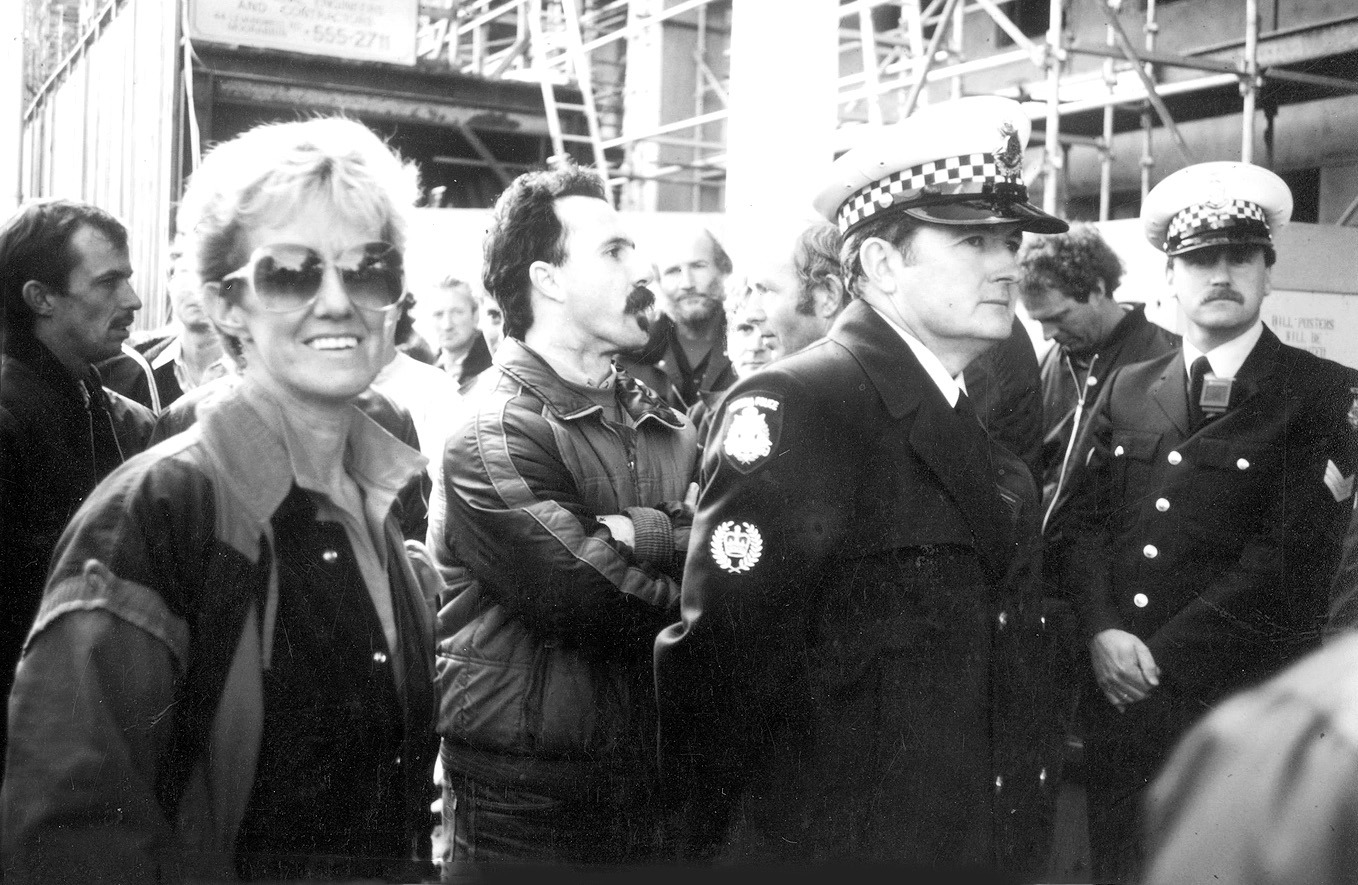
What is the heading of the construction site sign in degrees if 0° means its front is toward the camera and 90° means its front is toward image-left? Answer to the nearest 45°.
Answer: approximately 0°

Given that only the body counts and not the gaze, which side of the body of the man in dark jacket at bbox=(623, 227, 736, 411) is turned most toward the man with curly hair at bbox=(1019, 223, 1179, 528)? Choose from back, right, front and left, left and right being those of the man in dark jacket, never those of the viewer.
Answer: left

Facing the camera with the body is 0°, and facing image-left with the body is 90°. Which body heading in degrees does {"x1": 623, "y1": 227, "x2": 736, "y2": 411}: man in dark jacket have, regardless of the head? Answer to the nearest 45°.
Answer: approximately 0°

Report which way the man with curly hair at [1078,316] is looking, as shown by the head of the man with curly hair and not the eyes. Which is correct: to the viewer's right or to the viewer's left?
to the viewer's left

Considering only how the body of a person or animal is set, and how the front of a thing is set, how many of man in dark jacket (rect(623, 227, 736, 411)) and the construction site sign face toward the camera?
2

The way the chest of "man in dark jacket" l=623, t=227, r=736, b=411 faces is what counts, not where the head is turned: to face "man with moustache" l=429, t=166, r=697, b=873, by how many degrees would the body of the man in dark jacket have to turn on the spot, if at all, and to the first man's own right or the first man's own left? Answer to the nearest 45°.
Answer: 0° — they already face them
